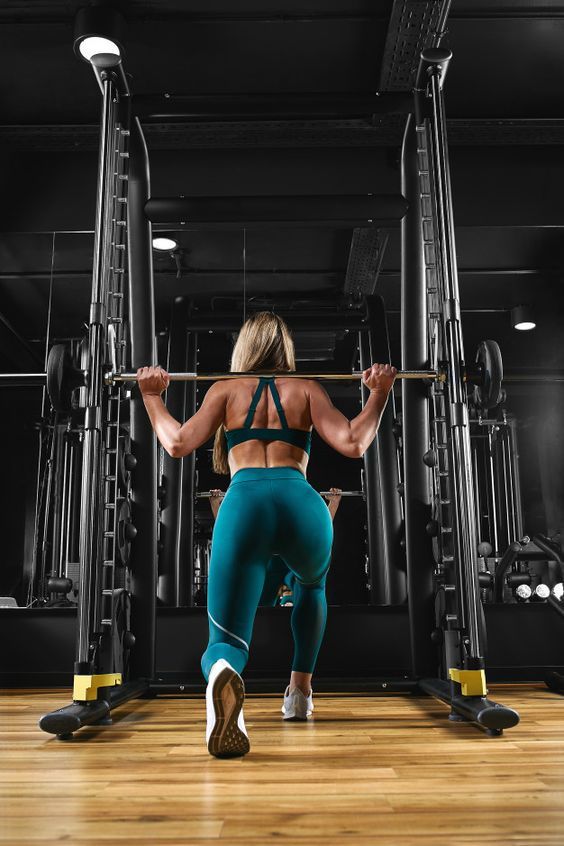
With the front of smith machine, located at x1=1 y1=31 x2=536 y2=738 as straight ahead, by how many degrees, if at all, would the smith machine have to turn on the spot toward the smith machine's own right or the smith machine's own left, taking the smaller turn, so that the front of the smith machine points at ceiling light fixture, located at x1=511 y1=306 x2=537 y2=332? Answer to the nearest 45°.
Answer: approximately 135° to the smith machine's own left

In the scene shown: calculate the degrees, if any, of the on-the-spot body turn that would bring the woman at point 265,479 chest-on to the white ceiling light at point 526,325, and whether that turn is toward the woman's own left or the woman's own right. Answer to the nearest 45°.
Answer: approximately 45° to the woman's own right

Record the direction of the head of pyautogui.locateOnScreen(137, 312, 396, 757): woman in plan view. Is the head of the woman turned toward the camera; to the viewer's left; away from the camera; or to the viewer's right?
away from the camera

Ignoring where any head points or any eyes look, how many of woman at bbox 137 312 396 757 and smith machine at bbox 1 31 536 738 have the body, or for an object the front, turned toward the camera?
1

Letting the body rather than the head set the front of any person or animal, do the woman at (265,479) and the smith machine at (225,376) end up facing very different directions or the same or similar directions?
very different directions

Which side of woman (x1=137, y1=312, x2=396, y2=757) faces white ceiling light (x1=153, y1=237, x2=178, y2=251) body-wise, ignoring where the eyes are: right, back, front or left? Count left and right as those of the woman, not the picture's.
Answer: front

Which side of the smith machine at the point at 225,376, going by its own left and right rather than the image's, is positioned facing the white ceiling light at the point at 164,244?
back

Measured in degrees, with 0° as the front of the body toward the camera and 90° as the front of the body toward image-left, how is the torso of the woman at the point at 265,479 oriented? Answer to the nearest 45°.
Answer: approximately 180°

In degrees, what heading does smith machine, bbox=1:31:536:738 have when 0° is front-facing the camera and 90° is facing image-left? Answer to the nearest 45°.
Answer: approximately 0°

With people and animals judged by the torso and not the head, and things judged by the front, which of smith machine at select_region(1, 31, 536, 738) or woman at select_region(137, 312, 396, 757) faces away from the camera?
the woman
